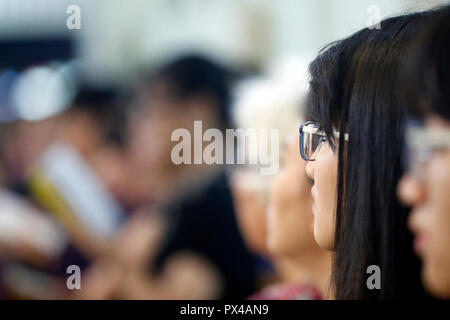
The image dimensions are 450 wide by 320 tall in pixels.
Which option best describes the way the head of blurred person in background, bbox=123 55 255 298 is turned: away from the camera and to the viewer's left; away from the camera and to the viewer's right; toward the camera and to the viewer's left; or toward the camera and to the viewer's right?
toward the camera and to the viewer's left

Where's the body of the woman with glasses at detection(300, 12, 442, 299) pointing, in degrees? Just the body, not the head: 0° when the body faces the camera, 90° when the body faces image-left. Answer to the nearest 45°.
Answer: approximately 90°

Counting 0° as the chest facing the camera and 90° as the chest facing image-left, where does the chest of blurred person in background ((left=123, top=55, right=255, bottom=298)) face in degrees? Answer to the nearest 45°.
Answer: approximately 90°

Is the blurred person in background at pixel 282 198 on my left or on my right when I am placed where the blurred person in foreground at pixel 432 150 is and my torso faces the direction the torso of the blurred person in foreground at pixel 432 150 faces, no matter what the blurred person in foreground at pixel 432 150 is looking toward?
on my right

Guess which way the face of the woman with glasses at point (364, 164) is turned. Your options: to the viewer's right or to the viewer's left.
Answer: to the viewer's left

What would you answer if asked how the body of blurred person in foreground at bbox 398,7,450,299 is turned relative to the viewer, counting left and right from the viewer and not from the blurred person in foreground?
facing to the left of the viewer

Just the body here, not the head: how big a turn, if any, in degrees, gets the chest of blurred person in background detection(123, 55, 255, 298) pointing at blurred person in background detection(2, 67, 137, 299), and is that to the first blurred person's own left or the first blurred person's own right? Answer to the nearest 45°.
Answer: approximately 45° to the first blurred person's own right
